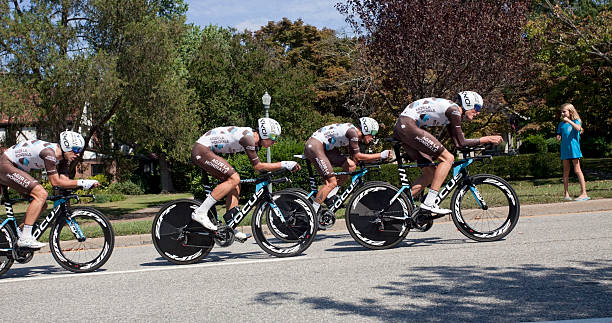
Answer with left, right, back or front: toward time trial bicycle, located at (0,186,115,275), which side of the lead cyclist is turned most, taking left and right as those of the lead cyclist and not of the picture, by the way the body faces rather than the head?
back

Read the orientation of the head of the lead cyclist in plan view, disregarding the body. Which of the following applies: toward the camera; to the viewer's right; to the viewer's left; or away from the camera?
to the viewer's right

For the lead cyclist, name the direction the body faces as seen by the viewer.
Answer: to the viewer's right

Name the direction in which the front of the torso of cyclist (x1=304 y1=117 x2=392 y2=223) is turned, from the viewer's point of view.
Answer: to the viewer's right

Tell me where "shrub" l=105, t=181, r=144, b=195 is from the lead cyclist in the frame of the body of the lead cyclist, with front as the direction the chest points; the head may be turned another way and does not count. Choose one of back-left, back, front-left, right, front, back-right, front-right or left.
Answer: back-left

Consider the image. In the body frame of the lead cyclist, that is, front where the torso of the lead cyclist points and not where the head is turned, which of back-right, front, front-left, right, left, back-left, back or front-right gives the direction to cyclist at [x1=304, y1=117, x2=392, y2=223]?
back-left

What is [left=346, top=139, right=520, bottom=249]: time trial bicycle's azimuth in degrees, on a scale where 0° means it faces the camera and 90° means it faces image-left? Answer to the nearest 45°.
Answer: approximately 270°

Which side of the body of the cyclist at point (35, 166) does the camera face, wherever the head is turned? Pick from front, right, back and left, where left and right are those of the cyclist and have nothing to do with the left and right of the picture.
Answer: right

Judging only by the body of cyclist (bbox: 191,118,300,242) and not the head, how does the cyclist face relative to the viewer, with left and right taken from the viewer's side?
facing to the right of the viewer

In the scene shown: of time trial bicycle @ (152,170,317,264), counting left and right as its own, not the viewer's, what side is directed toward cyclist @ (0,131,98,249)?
back

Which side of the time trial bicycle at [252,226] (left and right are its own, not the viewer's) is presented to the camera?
right

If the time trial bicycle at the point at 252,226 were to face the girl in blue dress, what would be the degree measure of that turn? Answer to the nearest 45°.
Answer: approximately 45° to its left

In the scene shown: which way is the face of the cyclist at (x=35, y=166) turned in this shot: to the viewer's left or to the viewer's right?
to the viewer's right
